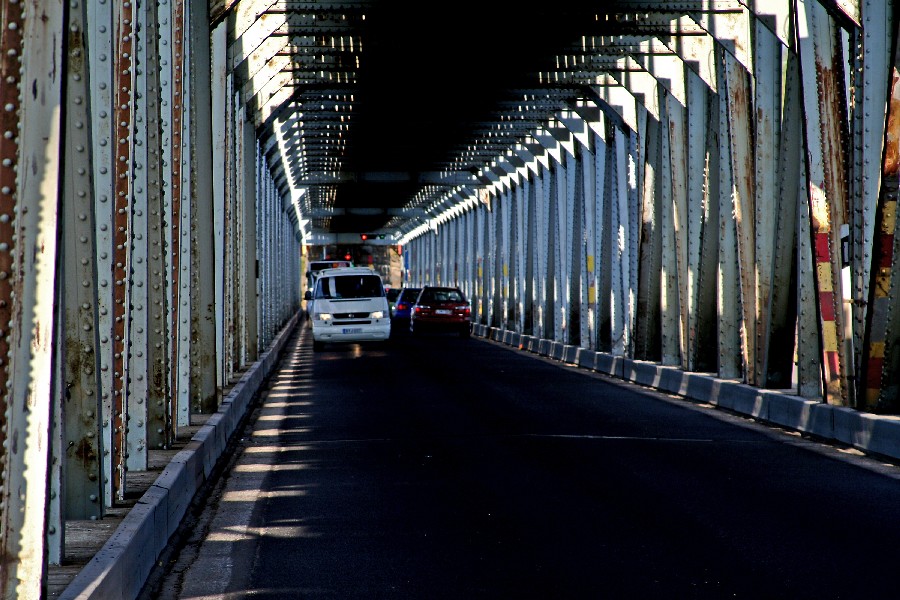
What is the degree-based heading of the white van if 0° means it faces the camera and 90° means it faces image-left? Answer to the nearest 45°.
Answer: approximately 0°

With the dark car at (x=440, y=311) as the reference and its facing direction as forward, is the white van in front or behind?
behind

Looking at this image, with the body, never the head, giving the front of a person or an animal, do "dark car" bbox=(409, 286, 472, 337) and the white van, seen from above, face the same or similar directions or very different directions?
very different directions

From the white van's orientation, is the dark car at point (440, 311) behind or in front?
behind

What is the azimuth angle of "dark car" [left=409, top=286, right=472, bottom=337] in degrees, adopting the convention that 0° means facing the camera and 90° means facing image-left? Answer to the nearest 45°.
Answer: approximately 180°

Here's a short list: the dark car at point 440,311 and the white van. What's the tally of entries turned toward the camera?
1
